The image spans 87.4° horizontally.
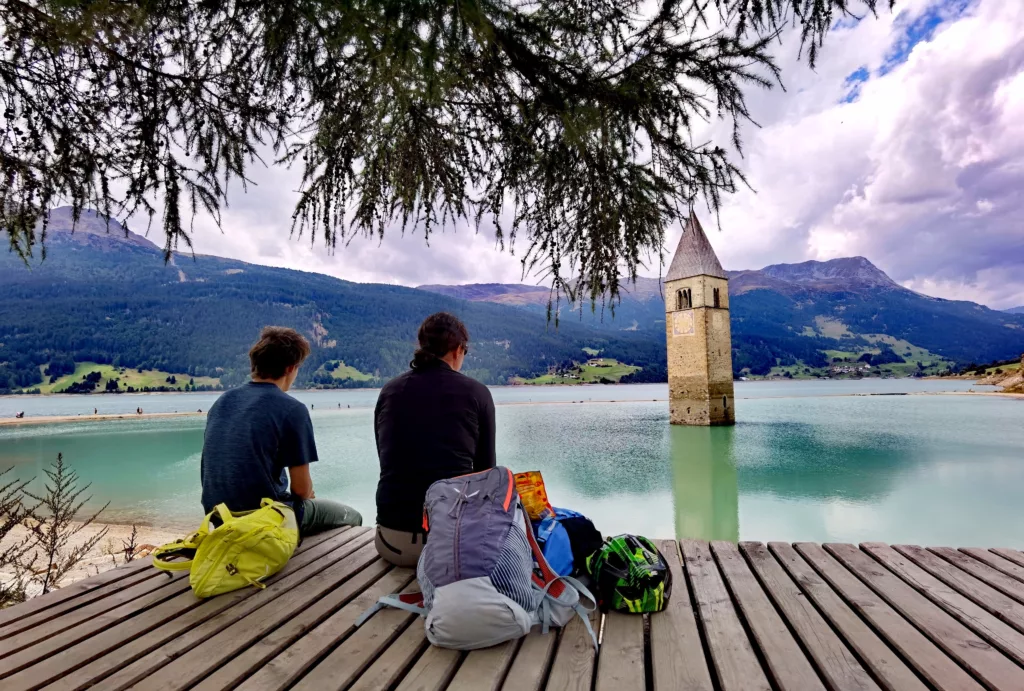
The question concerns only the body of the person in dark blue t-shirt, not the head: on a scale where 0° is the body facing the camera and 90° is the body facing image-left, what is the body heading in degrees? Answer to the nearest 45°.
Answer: approximately 225°

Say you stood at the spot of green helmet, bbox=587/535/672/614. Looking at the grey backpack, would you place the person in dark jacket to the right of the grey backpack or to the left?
right

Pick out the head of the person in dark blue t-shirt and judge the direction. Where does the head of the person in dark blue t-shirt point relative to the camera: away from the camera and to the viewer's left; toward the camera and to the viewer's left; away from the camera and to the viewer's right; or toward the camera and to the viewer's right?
away from the camera and to the viewer's right

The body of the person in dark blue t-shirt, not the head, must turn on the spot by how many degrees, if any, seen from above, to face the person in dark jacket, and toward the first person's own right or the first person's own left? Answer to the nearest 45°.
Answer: approximately 90° to the first person's own right

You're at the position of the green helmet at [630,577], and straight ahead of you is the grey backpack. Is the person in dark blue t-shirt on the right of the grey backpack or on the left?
right

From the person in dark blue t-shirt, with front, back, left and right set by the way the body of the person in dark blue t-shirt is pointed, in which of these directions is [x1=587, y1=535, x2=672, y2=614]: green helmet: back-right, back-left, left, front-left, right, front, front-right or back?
right

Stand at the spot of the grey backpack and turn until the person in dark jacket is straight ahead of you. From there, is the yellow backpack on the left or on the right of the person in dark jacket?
left

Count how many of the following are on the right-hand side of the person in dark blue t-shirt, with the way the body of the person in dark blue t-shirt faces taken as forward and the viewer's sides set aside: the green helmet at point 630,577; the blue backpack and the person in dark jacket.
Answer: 3

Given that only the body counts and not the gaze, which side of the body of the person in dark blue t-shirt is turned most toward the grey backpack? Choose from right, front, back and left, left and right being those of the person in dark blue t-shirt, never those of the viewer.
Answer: right

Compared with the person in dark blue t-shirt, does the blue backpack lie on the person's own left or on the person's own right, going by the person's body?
on the person's own right
